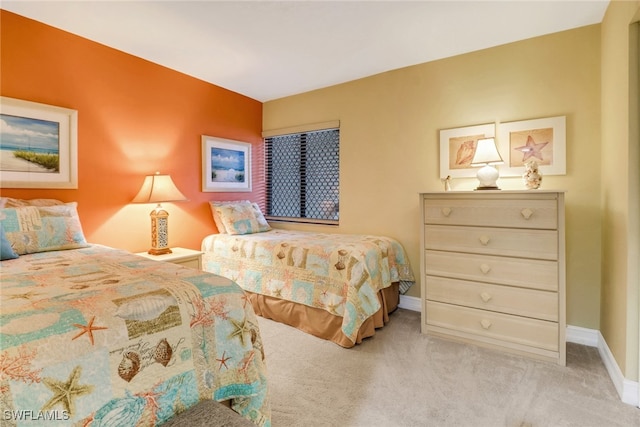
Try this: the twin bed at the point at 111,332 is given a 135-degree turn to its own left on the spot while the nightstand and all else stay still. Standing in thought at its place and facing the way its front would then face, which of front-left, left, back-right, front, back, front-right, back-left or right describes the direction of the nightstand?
front

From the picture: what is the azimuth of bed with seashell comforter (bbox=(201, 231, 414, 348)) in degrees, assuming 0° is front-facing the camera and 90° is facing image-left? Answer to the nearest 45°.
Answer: approximately 315°

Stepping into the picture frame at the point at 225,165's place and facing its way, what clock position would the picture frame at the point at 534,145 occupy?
the picture frame at the point at 534,145 is roughly at 12 o'clock from the picture frame at the point at 225,165.

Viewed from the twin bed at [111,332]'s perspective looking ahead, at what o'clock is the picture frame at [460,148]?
The picture frame is roughly at 10 o'clock from the twin bed.

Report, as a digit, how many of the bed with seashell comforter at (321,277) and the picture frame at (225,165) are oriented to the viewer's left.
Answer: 0

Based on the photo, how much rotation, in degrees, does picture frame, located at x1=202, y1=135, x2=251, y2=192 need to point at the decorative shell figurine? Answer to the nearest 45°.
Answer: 0° — it already faces it

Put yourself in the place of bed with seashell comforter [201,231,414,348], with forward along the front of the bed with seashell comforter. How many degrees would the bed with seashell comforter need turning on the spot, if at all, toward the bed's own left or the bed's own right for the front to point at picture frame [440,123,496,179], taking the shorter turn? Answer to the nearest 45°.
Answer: approximately 45° to the bed's own left

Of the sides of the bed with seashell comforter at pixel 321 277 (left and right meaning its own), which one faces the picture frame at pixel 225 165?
back

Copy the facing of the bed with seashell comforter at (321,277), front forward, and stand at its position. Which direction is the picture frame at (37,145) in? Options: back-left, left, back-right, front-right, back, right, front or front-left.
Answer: back-right

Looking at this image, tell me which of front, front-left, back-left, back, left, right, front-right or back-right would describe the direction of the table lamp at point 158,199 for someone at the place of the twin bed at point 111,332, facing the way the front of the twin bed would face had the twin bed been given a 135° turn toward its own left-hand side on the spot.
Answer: front

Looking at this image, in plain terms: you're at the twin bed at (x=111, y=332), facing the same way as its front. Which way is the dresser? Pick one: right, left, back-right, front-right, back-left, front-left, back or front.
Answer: front-left

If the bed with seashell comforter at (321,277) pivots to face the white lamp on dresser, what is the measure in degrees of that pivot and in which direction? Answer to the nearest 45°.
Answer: approximately 45° to its left
